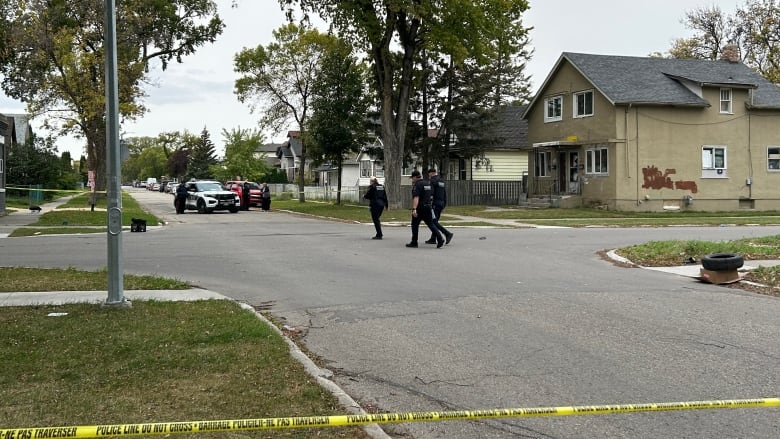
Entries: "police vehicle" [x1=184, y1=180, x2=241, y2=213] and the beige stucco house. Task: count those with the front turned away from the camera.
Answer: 0

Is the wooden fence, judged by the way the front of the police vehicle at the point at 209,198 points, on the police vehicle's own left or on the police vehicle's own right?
on the police vehicle's own left

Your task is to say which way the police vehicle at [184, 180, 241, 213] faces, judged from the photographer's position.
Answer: facing the viewer and to the right of the viewer

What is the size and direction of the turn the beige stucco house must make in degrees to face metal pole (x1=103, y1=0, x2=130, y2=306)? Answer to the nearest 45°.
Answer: approximately 45° to its left

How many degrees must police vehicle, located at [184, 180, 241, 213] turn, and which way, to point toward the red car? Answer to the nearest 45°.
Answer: approximately 135° to its left

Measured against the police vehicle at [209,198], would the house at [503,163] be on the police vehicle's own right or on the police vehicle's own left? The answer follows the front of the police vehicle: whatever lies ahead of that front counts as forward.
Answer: on the police vehicle's own left

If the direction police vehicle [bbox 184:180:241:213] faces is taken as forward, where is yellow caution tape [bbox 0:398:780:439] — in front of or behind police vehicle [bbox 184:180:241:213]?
in front

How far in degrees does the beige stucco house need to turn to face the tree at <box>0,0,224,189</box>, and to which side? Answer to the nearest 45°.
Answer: approximately 45° to its right

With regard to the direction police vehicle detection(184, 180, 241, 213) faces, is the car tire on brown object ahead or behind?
ahead

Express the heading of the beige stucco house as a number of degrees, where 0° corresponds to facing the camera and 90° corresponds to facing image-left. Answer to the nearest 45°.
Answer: approximately 45°

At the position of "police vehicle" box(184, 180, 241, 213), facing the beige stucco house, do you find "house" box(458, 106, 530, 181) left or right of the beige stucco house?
left
